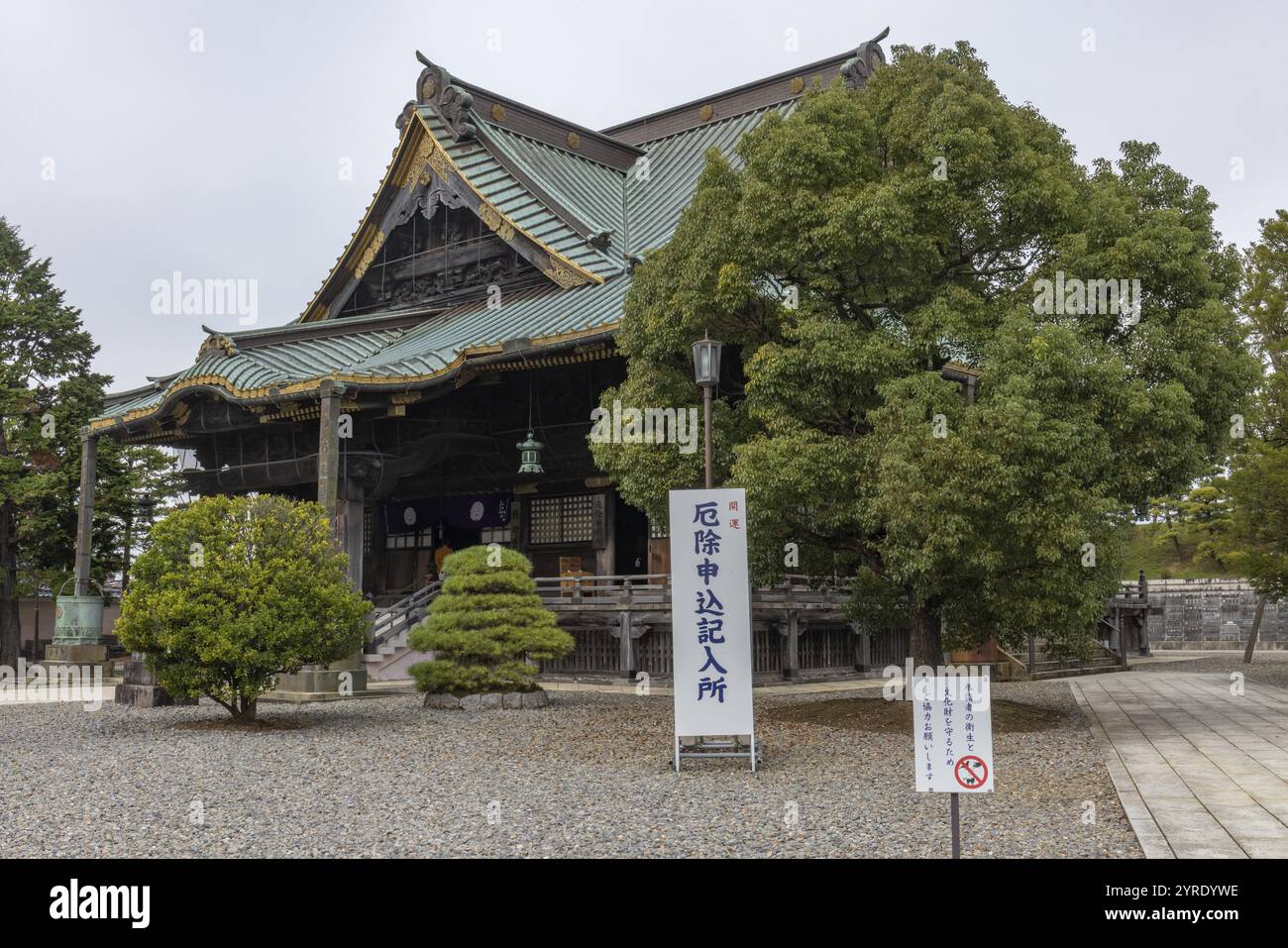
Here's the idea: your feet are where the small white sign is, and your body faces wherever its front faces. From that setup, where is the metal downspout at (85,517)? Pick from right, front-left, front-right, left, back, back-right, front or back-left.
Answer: back-right

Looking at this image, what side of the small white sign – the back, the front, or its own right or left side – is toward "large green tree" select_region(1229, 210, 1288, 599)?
back

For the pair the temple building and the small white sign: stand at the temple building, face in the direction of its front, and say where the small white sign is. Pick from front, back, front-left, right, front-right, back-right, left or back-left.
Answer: front-left

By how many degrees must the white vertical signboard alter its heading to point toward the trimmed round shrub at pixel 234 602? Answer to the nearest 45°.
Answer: approximately 135° to its right

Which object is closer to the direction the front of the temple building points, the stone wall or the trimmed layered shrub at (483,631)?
the trimmed layered shrub

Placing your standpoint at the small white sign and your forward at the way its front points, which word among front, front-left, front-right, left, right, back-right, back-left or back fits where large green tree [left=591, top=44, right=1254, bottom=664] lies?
back

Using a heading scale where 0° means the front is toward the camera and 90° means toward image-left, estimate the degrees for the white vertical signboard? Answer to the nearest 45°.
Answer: approximately 0°

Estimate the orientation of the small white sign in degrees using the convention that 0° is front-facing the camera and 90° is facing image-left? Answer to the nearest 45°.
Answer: approximately 0°

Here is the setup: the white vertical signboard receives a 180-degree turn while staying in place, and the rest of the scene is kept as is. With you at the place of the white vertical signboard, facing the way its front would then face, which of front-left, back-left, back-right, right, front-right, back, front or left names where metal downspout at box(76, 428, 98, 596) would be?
front-left

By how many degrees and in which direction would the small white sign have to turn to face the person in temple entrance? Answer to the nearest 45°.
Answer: approximately 135° to its right

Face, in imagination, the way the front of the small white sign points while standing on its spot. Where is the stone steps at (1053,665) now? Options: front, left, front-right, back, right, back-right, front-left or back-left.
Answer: back

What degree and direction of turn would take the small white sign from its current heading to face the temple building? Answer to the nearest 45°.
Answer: approximately 135° to its right

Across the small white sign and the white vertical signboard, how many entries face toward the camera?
2
